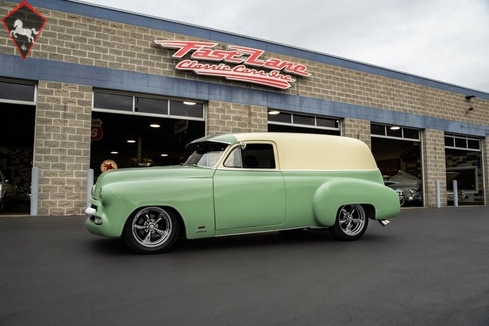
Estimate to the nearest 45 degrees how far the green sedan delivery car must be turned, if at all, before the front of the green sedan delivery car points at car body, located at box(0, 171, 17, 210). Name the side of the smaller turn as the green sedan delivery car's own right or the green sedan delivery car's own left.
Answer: approximately 45° to the green sedan delivery car's own right

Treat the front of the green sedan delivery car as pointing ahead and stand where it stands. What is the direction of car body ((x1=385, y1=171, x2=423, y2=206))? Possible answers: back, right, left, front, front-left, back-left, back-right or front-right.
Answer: back-right

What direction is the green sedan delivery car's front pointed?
to the viewer's left
